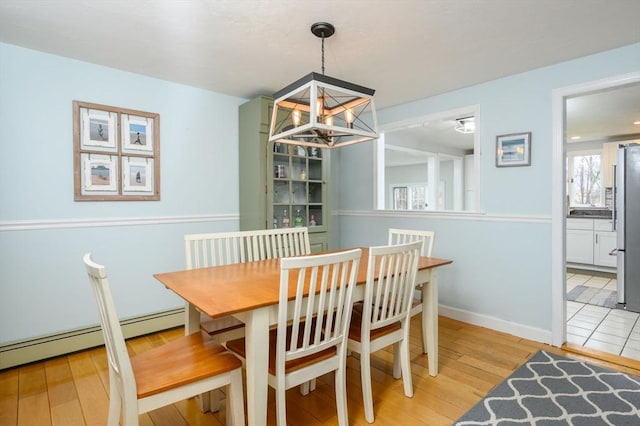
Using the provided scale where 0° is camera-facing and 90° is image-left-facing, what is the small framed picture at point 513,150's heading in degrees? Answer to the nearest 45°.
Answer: approximately 45°

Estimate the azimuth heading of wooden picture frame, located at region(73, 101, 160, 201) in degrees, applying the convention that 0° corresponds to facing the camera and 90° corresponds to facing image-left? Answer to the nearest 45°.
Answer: approximately 315°

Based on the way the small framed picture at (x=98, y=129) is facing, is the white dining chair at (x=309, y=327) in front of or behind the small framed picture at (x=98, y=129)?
in front

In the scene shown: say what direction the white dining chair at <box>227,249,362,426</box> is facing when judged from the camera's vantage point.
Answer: facing away from the viewer and to the left of the viewer

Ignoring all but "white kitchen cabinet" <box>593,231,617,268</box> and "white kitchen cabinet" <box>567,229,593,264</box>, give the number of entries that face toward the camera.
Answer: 2

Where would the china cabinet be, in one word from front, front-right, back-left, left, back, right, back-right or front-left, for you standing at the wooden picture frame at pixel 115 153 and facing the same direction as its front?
front-left

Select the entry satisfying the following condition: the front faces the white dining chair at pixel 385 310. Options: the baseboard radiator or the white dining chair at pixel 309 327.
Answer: the baseboard radiator

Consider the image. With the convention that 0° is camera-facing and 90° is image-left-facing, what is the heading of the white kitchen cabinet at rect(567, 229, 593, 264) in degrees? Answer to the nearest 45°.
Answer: approximately 0°
